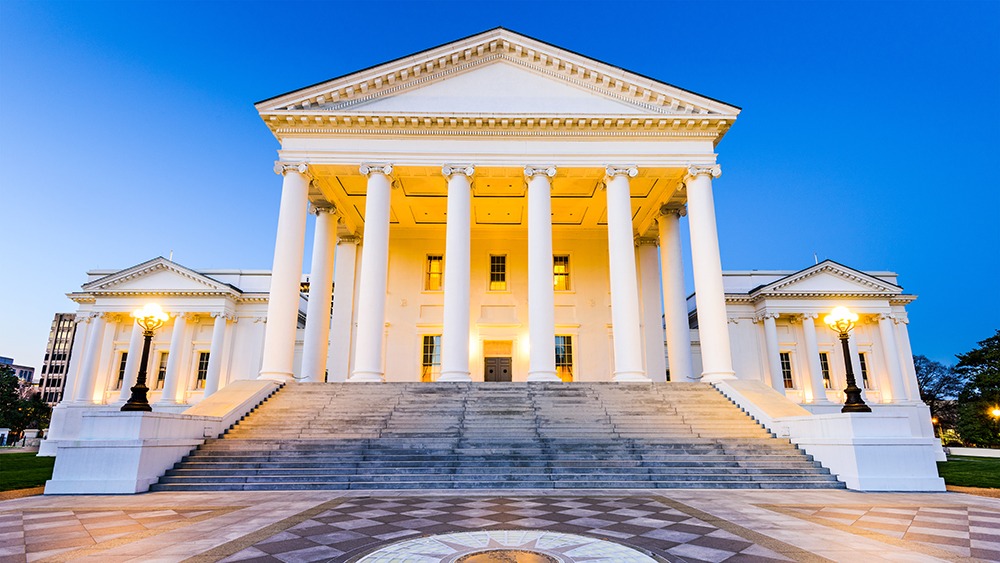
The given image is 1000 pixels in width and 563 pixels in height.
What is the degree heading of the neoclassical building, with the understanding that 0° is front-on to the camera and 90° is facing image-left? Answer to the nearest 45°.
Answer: approximately 0°

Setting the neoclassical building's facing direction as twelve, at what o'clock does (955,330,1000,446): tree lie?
The tree is roughly at 8 o'clock from the neoclassical building.
